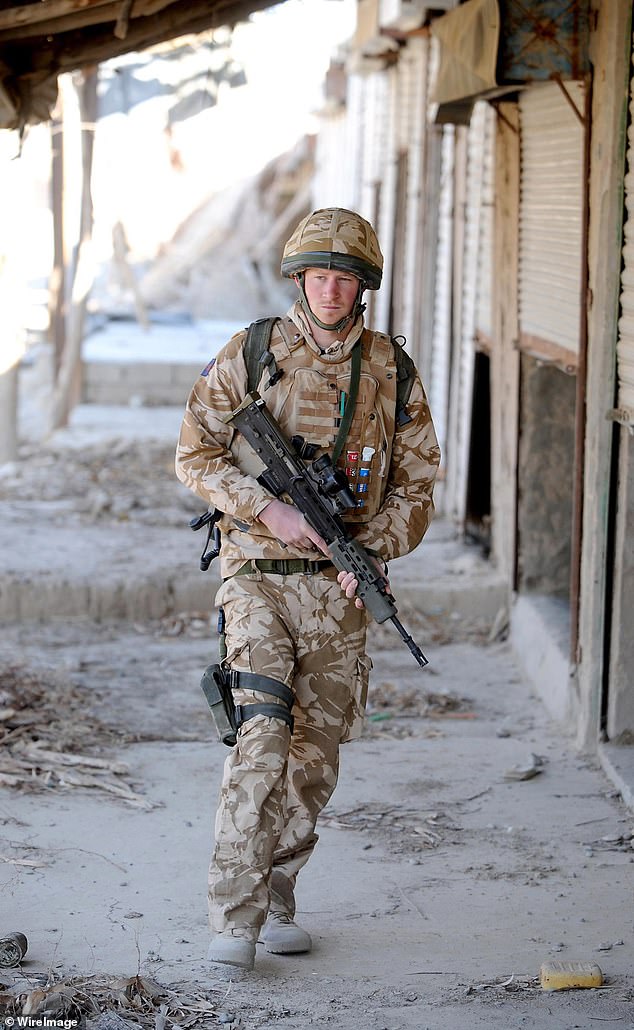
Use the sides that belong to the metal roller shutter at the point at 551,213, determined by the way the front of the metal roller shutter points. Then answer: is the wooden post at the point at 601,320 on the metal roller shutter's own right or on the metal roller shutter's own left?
on the metal roller shutter's own left

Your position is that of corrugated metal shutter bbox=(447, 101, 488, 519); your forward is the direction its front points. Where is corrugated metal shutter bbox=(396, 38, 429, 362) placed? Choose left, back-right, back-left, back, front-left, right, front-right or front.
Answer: right

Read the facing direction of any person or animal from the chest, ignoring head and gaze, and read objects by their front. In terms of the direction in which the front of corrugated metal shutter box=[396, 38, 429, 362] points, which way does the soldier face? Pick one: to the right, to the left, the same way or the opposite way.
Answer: to the left

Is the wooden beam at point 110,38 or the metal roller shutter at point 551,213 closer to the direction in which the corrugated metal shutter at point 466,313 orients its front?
the wooden beam

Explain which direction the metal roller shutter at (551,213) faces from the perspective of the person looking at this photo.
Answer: facing the viewer and to the left of the viewer

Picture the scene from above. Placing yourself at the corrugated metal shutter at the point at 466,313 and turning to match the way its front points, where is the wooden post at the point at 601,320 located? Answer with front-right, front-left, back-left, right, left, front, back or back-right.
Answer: left

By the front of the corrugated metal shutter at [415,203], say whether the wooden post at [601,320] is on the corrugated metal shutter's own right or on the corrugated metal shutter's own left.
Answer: on the corrugated metal shutter's own left

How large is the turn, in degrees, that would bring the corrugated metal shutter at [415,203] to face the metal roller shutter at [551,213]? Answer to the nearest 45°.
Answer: approximately 90° to its left

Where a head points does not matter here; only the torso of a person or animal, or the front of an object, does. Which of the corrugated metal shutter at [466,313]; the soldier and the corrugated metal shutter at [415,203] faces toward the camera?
the soldier

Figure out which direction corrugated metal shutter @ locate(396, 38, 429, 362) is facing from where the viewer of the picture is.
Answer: facing to the left of the viewer

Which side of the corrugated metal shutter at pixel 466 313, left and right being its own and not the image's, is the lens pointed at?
left

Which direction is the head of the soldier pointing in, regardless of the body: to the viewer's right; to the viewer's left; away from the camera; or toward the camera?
toward the camera

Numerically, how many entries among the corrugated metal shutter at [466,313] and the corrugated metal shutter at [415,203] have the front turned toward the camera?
0

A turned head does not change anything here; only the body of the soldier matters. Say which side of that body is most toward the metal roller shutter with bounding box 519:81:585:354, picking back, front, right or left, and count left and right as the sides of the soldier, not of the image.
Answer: back

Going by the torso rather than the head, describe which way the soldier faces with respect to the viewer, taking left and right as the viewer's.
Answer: facing the viewer

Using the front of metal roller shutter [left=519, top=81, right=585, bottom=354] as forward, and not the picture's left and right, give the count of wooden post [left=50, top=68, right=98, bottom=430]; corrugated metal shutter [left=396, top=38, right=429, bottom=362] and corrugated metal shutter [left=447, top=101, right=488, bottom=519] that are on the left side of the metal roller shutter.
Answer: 0
